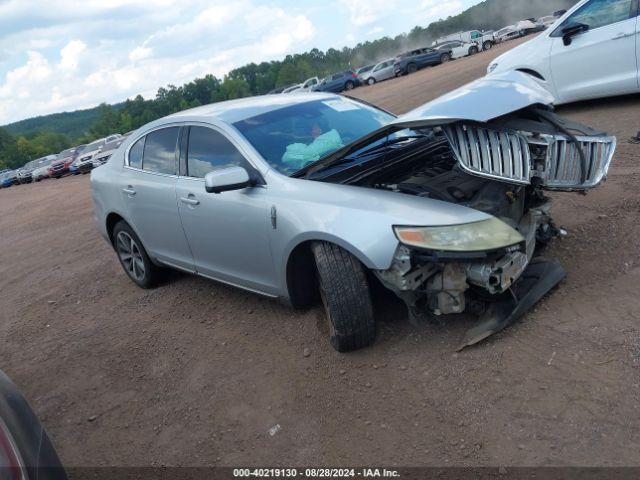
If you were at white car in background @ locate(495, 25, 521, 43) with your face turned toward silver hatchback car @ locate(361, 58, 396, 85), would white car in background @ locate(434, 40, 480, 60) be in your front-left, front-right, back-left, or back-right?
front-left

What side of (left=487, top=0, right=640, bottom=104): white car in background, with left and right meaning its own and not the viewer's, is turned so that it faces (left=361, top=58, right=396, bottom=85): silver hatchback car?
right

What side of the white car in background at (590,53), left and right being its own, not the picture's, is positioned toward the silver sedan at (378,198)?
left

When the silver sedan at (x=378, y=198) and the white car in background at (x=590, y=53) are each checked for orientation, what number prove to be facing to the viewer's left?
1

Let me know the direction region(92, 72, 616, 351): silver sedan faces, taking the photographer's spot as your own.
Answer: facing the viewer and to the right of the viewer

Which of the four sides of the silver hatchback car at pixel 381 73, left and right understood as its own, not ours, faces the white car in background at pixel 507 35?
back

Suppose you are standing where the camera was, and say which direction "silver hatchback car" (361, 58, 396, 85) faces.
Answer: facing the viewer and to the left of the viewer

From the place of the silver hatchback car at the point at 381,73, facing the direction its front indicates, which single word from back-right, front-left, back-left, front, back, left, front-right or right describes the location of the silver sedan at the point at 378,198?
front-left

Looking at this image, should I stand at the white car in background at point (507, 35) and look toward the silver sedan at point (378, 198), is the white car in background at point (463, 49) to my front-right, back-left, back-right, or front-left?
front-right

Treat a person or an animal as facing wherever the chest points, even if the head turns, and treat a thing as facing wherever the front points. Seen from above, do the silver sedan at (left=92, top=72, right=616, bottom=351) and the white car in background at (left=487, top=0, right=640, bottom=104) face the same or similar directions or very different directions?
very different directions

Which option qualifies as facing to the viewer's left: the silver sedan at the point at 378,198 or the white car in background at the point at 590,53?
the white car in background

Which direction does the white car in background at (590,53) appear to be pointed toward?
to the viewer's left

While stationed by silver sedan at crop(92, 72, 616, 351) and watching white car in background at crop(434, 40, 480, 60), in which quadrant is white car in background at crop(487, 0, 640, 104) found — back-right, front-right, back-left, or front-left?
front-right
